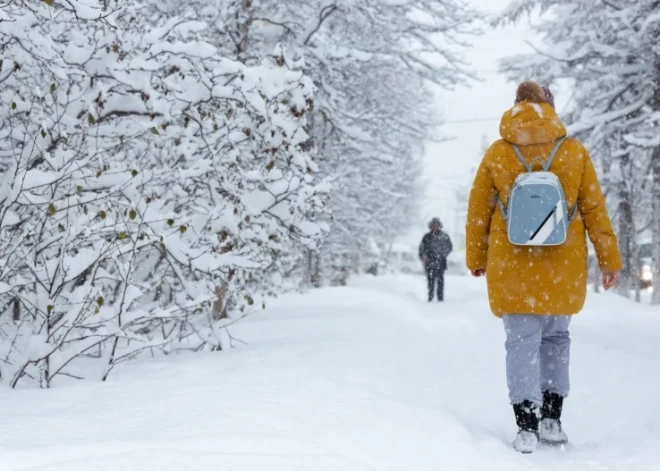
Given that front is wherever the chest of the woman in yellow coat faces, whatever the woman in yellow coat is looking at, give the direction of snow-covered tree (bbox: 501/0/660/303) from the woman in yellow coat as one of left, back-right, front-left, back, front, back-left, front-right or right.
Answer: front

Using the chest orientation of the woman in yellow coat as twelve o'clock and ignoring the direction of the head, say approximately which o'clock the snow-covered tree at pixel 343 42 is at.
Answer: The snow-covered tree is roughly at 11 o'clock from the woman in yellow coat.

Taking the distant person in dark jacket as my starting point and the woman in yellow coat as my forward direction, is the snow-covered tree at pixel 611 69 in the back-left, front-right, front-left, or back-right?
front-left

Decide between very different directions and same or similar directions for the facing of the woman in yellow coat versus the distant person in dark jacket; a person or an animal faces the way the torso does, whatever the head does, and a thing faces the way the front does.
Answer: very different directions

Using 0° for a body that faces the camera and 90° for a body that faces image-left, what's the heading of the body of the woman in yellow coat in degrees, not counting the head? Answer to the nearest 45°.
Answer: approximately 180°

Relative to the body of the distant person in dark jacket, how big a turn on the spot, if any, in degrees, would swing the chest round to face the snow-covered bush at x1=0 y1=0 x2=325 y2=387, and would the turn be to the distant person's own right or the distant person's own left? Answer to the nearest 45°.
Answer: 0° — they already face it

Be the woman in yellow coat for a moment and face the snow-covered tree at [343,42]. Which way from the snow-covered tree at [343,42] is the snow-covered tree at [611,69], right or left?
right

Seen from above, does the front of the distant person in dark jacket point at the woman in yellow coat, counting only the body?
yes

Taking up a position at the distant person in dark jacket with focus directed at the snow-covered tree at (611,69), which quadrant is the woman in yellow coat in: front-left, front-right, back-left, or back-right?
front-right

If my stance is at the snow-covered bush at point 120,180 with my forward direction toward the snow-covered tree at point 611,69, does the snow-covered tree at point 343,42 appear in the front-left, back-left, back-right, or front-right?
front-left

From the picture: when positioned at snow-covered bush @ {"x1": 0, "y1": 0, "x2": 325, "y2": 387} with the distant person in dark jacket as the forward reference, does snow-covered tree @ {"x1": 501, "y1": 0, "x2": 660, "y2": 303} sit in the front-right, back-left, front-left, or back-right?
front-right

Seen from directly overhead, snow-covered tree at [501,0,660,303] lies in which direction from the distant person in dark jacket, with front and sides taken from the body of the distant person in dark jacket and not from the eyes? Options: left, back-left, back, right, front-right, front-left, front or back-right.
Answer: front-left

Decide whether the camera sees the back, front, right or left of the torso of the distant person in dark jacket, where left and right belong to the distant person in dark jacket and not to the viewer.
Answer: front
